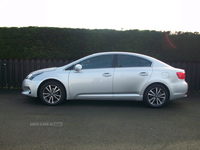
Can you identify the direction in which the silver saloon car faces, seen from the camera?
facing to the left of the viewer
